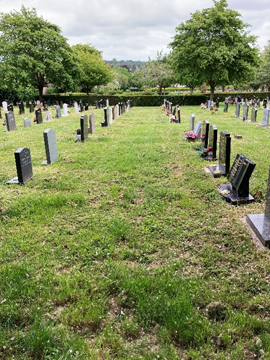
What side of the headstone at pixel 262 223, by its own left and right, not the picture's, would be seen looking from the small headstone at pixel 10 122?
right

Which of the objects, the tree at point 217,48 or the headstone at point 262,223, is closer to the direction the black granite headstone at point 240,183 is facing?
the headstone

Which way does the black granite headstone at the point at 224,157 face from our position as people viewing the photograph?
facing to the left of the viewer

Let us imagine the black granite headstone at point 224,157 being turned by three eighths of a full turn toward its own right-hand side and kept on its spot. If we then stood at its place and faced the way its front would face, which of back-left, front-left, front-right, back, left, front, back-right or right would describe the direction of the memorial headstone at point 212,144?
front-left

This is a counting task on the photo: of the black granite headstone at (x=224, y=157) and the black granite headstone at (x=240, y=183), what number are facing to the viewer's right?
0

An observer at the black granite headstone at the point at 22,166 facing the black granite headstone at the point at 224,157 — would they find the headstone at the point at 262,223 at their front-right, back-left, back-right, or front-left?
front-right

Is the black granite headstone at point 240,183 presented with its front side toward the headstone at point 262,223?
no

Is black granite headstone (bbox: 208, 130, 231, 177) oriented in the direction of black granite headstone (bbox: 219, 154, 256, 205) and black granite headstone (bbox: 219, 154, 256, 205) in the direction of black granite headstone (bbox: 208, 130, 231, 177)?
no

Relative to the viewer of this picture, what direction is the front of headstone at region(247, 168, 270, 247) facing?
facing the viewer and to the left of the viewer

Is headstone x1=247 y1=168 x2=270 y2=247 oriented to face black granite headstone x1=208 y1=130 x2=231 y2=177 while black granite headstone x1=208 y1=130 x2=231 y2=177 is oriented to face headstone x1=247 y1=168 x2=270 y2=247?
no

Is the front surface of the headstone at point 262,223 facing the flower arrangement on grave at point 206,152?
no

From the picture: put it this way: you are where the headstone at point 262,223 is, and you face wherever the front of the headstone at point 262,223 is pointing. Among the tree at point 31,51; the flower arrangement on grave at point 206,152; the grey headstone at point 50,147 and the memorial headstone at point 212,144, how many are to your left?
0

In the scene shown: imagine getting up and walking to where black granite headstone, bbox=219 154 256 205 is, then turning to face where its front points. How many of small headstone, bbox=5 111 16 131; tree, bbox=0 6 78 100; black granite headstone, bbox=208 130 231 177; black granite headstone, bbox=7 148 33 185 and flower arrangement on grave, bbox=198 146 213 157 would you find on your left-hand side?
0

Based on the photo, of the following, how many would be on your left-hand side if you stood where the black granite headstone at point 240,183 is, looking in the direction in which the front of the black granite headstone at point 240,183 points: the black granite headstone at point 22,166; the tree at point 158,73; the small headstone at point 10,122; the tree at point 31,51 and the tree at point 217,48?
0

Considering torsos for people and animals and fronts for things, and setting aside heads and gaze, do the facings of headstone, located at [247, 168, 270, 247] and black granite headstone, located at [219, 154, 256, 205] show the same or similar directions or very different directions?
same or similar directions

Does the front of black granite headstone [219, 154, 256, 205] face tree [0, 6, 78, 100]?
no

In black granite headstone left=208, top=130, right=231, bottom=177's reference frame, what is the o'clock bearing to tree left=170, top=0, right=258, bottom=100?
The tree is roughly at 3 o'clock from the black granite headstone.

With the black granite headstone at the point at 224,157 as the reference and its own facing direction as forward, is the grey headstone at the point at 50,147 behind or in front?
in front
